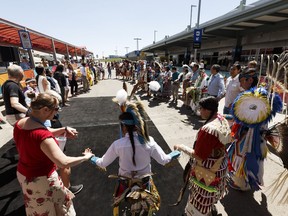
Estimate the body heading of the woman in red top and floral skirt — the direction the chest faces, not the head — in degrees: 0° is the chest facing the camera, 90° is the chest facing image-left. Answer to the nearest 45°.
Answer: approximately 225°

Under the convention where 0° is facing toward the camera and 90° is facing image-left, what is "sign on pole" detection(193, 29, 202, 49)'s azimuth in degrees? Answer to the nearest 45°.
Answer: approximately 0°

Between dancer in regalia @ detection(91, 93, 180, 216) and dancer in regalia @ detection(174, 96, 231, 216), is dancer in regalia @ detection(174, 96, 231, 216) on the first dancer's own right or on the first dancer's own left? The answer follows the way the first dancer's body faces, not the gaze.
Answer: on the first dancer's own right

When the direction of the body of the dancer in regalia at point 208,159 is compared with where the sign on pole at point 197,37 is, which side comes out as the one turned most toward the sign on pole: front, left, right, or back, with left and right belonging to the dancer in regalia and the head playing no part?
right

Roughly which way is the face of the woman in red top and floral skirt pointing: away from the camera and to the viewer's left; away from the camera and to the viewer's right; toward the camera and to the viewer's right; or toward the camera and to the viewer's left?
away from the camera and to the viewer's right

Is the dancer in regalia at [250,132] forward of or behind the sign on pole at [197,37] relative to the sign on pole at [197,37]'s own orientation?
forward

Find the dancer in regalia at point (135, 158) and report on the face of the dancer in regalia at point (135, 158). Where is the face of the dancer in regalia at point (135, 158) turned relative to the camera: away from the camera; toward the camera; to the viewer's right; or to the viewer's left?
away from the camera

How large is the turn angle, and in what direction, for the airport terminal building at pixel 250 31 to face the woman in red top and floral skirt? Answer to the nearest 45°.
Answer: approximately 45° to its left

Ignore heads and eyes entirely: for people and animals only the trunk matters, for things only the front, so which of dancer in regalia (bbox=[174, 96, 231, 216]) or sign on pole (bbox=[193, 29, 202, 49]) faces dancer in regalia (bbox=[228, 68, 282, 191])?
the sign on pole

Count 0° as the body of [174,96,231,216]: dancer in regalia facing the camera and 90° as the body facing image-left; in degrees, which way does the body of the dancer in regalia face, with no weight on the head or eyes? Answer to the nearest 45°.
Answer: approximately 90°

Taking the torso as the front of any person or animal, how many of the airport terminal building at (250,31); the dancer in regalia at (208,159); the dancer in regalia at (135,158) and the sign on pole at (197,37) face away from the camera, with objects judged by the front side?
1

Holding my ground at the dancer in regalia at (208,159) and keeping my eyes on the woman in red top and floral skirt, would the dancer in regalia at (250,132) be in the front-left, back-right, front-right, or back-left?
back-right

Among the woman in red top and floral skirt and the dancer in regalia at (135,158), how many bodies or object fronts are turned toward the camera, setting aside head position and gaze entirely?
0
